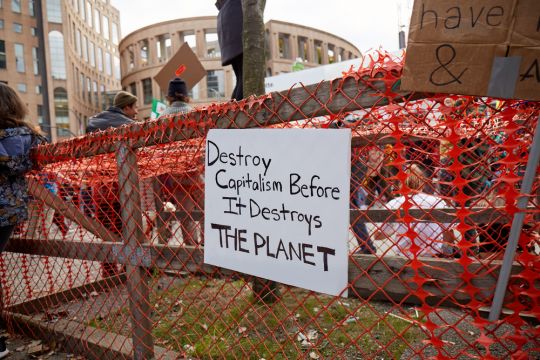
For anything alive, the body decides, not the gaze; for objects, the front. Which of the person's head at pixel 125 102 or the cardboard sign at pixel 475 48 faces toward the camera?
the cardboard sign

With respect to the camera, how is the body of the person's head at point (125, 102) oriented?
to the viewer's right

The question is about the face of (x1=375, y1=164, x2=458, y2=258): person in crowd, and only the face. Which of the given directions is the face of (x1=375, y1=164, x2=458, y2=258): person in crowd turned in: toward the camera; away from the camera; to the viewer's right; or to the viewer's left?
away from the camera

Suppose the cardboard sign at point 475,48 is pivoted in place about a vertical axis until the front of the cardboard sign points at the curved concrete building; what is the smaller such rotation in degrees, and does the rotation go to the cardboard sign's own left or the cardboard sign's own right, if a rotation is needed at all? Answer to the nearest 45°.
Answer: approximately 135° to the cardboard sign's own right

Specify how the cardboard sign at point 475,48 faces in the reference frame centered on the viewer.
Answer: facing the viewer

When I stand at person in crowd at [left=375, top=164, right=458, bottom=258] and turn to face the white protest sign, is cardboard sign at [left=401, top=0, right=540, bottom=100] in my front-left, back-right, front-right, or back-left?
front-left

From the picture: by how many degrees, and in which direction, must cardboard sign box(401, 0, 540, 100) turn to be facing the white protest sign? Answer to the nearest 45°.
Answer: approximately 90° to its right

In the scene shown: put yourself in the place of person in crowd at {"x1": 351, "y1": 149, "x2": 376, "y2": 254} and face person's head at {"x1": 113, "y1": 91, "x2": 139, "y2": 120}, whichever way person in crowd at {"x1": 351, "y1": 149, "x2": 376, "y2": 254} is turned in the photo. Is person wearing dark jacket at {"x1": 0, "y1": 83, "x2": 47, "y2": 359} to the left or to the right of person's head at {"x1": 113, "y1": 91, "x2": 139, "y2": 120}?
left

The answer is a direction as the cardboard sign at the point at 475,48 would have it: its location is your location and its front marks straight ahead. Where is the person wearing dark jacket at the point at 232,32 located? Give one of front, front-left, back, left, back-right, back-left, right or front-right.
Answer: back-right

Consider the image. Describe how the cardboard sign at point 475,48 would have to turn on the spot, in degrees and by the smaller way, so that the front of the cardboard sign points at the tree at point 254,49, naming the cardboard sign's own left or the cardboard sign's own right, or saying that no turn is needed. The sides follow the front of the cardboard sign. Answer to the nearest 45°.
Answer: approximately 135° to the cardboard sign's own right

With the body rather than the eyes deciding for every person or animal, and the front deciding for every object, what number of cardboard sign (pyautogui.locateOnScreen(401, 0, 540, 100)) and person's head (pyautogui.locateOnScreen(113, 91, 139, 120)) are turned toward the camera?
1
